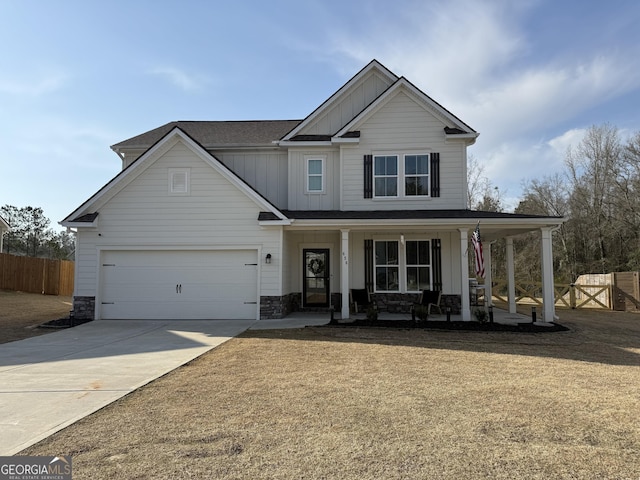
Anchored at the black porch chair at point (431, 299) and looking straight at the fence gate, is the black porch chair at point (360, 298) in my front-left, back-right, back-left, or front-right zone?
back-left

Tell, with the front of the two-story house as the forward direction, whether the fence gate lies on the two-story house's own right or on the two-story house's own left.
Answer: on the two-story house's own left

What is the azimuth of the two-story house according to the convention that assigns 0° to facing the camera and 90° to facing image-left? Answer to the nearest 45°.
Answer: approximately 0°

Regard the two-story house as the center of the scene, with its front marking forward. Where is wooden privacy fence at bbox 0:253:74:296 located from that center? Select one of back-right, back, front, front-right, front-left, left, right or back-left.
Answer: back-right

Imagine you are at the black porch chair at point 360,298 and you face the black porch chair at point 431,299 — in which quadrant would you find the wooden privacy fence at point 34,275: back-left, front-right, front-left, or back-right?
back-left
